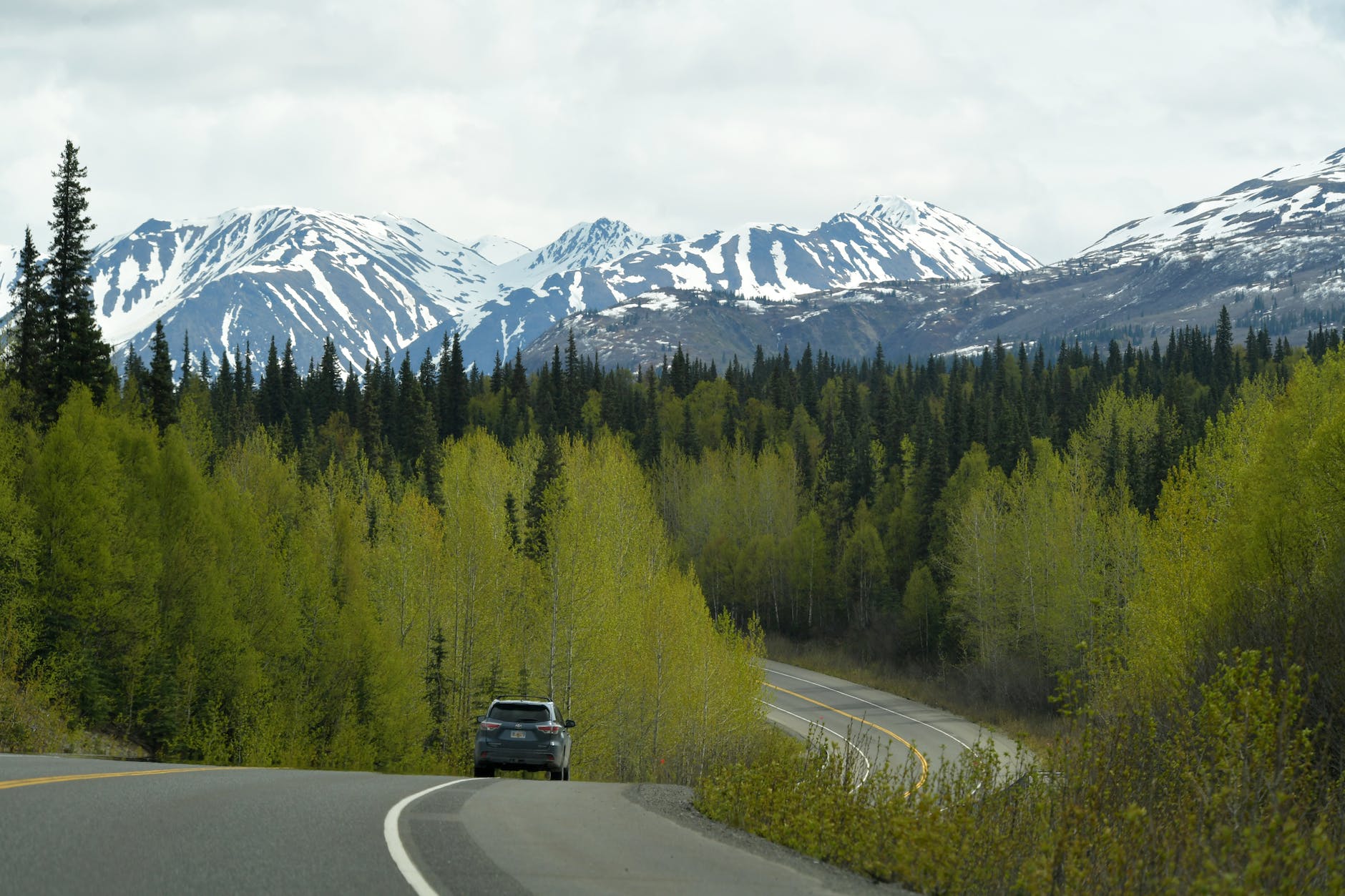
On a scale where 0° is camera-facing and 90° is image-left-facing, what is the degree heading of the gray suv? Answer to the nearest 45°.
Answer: approximately 180°

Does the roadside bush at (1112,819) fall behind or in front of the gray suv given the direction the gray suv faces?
behind
